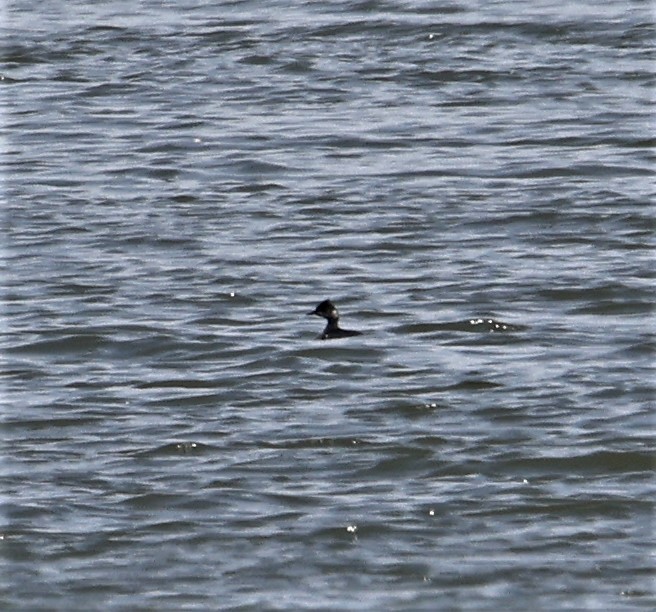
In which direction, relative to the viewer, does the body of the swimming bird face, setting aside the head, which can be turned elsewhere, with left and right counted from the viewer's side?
facing to the left of the viewer
